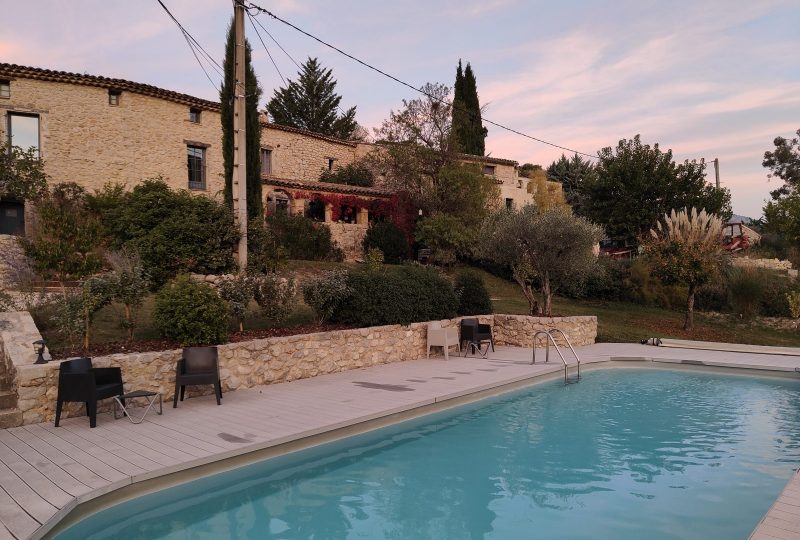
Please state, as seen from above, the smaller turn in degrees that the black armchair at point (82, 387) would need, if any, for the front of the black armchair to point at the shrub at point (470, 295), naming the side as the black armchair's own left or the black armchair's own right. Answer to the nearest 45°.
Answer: approximately 90° to the black armchair's own left

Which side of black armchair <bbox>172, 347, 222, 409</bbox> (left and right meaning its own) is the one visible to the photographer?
front

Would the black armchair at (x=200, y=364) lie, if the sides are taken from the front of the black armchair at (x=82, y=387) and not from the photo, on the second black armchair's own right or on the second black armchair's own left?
on the second black armchair's own left

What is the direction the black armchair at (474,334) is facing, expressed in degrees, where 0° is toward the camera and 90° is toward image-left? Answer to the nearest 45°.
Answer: approximately 315°

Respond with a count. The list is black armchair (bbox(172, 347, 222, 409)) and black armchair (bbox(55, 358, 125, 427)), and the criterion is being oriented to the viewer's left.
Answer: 0

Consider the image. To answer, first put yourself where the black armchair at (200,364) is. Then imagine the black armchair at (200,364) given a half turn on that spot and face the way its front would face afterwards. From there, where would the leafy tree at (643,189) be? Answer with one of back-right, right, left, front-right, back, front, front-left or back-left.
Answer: front-right

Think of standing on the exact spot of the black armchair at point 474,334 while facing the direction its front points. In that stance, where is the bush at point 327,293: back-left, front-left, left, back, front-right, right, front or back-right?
right

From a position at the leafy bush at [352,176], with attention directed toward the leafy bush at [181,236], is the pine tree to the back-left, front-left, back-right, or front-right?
back-right

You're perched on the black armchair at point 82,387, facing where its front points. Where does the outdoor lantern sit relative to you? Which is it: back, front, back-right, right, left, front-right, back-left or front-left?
back

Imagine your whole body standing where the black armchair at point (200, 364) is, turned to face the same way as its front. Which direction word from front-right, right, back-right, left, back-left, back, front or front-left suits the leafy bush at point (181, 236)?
back

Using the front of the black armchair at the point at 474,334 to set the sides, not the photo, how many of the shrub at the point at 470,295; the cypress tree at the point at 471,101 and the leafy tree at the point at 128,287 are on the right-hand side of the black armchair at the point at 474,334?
1

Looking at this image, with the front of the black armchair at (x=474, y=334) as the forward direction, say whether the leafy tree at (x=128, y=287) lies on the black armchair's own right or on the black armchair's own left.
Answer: on the black armchair's own right

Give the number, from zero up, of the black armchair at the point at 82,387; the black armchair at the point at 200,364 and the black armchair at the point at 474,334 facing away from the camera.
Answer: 0

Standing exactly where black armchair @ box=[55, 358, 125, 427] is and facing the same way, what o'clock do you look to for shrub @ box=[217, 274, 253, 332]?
The shrub is roughly at 9 o'clock from the black armchair.

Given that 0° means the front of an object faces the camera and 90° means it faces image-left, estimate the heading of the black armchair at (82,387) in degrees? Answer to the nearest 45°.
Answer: approximately 315°

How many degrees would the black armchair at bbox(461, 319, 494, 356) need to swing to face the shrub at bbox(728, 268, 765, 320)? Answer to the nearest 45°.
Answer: approximately 90° to its left
